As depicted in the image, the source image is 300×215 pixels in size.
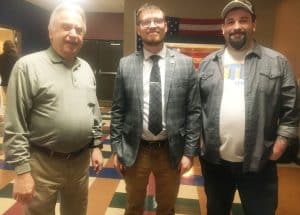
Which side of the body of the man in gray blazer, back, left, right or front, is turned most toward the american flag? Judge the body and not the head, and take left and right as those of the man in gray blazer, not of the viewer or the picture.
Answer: back

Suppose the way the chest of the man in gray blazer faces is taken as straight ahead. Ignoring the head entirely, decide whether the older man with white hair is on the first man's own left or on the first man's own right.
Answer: on the first man's own right

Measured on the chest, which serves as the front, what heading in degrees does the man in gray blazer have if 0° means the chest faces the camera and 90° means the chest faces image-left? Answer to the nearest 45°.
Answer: approximately 0°

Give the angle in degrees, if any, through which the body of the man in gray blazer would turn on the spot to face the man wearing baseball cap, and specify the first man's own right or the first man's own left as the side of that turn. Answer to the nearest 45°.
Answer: approximately 90° to the first man's own left

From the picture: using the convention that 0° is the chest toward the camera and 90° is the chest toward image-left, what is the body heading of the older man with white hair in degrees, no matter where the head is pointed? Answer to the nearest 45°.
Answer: approximately 315°

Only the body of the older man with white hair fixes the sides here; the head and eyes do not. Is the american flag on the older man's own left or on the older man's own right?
on the older man's own left

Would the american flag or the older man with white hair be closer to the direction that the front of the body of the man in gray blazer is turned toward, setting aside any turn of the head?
the older man with white hair
